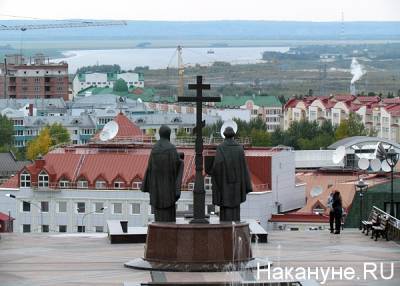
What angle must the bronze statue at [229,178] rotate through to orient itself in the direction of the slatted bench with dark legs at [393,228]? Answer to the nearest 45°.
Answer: approximately 45° to its right

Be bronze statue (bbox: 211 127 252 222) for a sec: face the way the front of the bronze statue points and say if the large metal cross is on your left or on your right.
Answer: on your left

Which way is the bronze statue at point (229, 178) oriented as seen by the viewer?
away from the camera

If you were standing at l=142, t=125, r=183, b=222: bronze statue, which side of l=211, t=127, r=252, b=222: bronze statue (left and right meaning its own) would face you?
left
